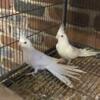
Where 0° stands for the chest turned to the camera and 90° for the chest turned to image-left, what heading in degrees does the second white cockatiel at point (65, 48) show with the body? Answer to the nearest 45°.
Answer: approximately 90°

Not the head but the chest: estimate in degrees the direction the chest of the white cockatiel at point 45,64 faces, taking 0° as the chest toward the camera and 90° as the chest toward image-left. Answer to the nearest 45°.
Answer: approximately 90°
